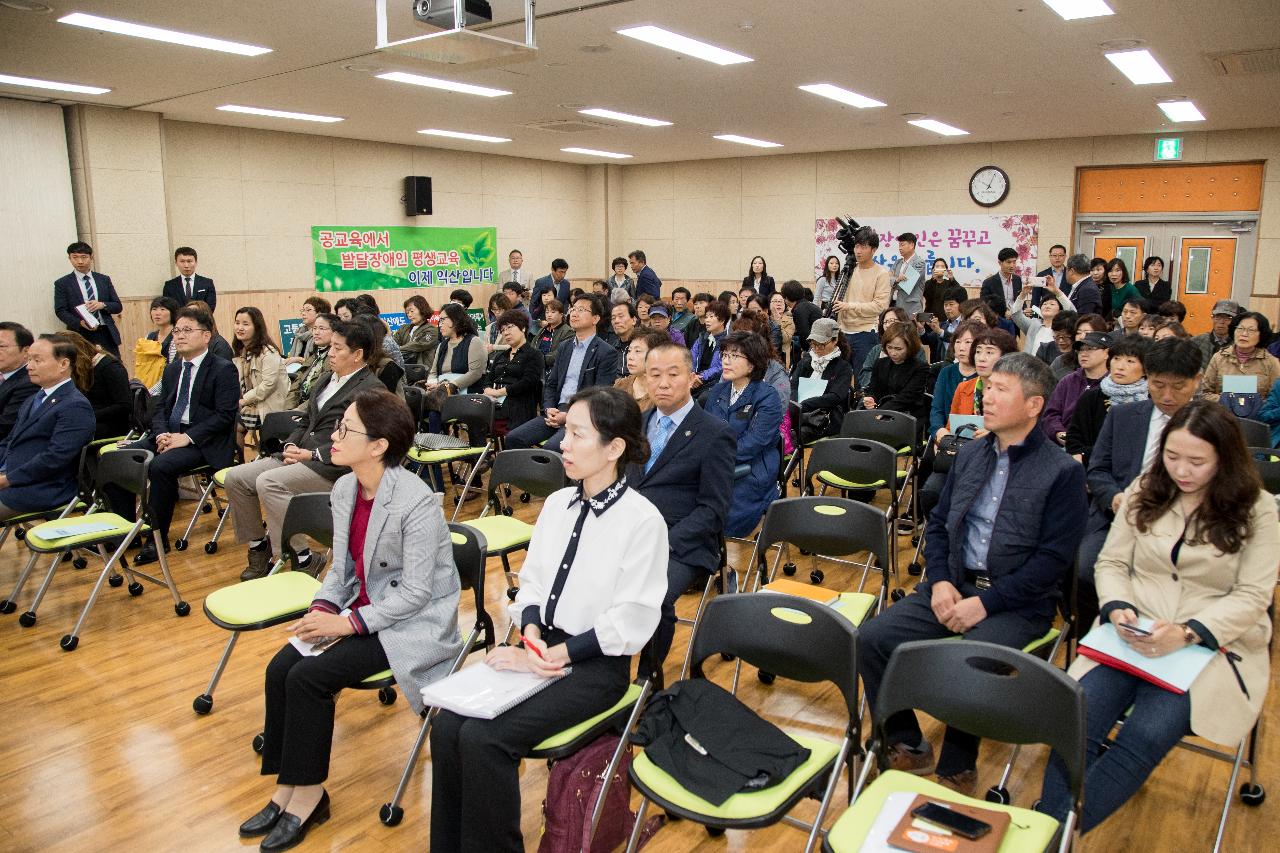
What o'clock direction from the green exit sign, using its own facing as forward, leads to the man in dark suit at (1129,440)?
The man in dark suit is roughly at 12 o'clock from the green exit sign.

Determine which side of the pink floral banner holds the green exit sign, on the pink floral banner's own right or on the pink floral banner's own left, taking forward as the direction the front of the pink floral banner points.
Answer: on the pink floral banner's own left

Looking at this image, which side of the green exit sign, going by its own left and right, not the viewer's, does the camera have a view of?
front

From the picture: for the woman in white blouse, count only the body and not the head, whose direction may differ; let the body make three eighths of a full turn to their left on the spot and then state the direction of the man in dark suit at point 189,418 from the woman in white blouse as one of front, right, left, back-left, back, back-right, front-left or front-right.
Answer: back-left

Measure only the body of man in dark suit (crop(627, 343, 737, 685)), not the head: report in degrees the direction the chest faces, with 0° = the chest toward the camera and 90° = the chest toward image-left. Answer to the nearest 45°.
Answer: approximately 45°

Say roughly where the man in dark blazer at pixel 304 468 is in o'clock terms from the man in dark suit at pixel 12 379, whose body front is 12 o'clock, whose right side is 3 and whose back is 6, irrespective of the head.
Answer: the man in dark blazer at pixel 304 468 is roughly at 9 o'clock from the man in dark suit at pixel 12 379.

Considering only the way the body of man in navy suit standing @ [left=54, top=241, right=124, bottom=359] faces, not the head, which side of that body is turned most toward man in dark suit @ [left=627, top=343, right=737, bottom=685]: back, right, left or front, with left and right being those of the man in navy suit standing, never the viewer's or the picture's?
front

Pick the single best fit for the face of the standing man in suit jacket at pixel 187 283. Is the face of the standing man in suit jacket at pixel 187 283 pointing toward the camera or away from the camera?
toward the camera

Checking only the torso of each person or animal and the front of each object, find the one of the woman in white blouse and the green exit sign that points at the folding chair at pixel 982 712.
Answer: the green exit sign

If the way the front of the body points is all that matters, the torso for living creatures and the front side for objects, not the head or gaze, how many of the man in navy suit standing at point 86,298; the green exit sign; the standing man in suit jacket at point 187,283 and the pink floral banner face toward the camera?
4

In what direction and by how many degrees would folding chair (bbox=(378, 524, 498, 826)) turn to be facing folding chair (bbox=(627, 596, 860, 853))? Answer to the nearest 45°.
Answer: approximately 90° to its left

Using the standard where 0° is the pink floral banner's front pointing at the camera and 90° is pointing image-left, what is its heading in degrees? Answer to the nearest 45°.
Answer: approximately 0°

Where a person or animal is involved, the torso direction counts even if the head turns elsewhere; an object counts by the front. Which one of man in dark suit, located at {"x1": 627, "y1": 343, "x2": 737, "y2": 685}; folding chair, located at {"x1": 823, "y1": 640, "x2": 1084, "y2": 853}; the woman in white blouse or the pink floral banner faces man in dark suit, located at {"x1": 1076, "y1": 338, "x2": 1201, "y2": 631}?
the pink floral banner

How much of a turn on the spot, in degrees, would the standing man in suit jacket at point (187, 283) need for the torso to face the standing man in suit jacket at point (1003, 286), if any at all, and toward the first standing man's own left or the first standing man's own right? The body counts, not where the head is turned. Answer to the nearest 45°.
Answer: approximately 45° to the first standing man's own left

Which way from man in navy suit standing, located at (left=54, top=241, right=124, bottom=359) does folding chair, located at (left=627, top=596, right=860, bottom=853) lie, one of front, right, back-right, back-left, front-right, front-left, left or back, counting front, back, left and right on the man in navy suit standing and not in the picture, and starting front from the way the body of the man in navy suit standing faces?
front

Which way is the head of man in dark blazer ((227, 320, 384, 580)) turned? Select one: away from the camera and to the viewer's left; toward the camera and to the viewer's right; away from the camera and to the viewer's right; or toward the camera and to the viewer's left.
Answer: toward the camera and to the viewer's left

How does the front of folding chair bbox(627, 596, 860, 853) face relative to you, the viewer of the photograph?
facing the viewer and to the left of the viewer

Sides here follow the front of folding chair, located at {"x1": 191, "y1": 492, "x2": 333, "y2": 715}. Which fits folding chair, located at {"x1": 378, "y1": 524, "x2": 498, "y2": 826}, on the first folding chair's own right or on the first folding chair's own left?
on the first folding chair's own left

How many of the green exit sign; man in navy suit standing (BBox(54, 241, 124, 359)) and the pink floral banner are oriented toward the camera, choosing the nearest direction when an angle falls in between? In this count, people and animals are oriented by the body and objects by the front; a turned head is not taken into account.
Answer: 3
